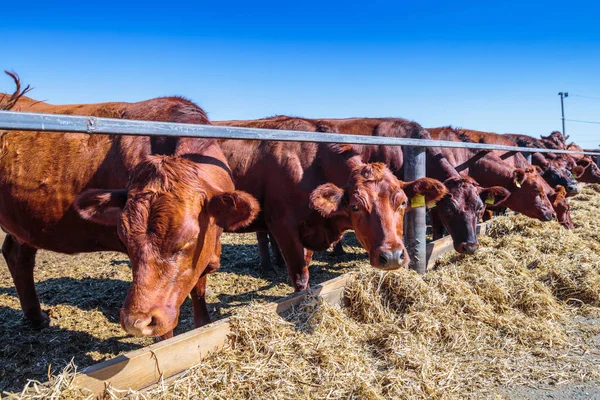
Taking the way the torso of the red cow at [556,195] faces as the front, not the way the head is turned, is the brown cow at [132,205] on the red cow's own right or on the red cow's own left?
on the red cow's own right

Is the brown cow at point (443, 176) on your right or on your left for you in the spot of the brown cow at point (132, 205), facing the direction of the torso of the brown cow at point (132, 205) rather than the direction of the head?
on your left
